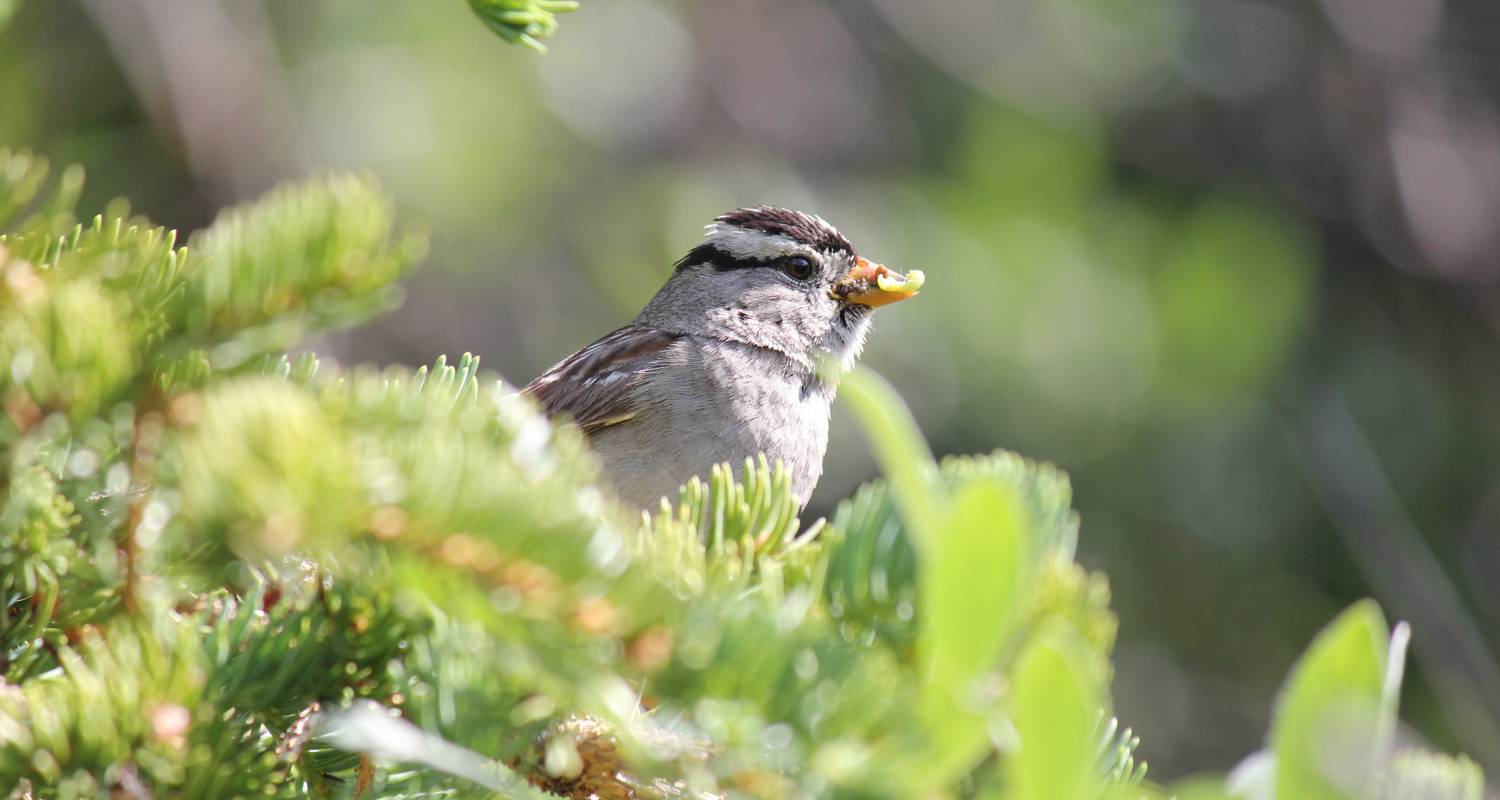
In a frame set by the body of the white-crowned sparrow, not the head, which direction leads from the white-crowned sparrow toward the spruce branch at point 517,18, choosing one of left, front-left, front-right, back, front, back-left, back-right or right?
right

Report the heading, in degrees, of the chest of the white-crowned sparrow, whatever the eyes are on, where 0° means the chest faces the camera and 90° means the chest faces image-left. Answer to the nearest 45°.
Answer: approximately 270°
